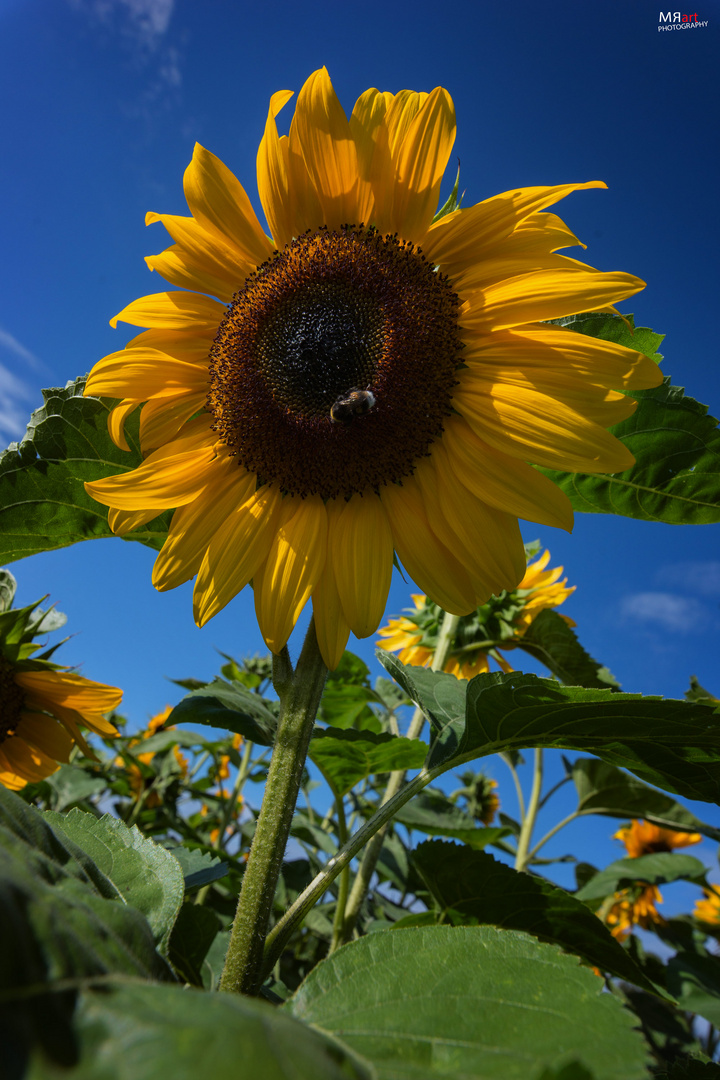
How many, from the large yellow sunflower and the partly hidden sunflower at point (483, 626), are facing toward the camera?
1

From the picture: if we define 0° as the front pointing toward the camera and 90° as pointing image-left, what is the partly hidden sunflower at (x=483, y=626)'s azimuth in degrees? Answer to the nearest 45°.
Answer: approximately 180°

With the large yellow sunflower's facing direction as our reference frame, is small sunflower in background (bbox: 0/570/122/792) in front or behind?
behind

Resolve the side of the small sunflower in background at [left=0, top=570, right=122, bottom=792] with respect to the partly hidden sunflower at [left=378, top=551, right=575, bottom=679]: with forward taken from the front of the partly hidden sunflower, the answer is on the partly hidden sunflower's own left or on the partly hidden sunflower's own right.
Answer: on the partly hidden sunflower's own left

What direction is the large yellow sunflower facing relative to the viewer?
toward the camera

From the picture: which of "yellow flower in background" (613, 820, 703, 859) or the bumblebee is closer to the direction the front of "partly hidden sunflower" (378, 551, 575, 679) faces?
the yellow flower in background

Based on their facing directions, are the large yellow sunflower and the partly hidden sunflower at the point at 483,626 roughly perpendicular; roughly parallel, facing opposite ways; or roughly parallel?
roughly parallel, facing opposite ways

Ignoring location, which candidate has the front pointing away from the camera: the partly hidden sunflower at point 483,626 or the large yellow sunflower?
the partly hidden sunflower

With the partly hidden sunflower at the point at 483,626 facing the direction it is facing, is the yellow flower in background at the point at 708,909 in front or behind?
in front

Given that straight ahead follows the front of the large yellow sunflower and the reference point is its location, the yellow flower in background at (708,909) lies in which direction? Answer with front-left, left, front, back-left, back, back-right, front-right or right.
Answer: back-left

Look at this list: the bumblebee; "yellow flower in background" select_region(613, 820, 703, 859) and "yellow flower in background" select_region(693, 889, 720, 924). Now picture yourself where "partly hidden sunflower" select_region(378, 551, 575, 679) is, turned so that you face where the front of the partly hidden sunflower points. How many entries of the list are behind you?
1
